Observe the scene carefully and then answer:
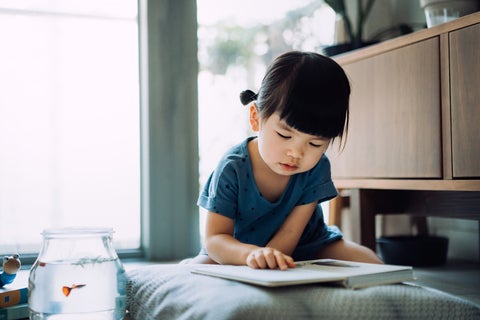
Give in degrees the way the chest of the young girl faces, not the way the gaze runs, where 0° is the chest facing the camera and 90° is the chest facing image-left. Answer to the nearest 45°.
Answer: approximately 0°

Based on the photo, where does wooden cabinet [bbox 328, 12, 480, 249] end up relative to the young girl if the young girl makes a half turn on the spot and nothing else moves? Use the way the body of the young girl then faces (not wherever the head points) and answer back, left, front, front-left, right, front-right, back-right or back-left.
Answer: front-right
